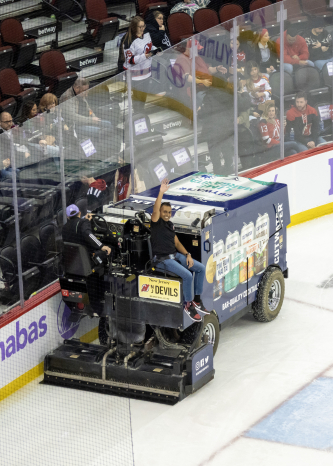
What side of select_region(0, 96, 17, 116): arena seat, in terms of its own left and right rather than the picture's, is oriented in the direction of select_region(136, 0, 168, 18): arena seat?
left

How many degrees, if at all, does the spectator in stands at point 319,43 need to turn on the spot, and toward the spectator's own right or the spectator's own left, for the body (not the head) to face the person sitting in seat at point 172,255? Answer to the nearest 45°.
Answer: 0° — they already face them

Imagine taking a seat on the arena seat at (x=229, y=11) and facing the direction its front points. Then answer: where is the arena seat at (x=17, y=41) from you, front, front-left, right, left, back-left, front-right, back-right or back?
right

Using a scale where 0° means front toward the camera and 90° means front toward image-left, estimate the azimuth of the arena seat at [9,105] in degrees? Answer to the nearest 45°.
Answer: approximately 315°

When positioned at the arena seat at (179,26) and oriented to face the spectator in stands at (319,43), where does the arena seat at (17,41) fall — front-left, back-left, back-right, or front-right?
back-right

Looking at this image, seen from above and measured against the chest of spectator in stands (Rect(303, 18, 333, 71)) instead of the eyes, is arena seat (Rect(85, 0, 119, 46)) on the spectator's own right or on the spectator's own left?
on the spectator's own right

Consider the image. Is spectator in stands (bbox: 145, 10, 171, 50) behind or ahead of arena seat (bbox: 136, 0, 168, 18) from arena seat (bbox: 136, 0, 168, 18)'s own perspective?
ahead

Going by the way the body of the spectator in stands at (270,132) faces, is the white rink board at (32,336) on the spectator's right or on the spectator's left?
on the spectator's right
